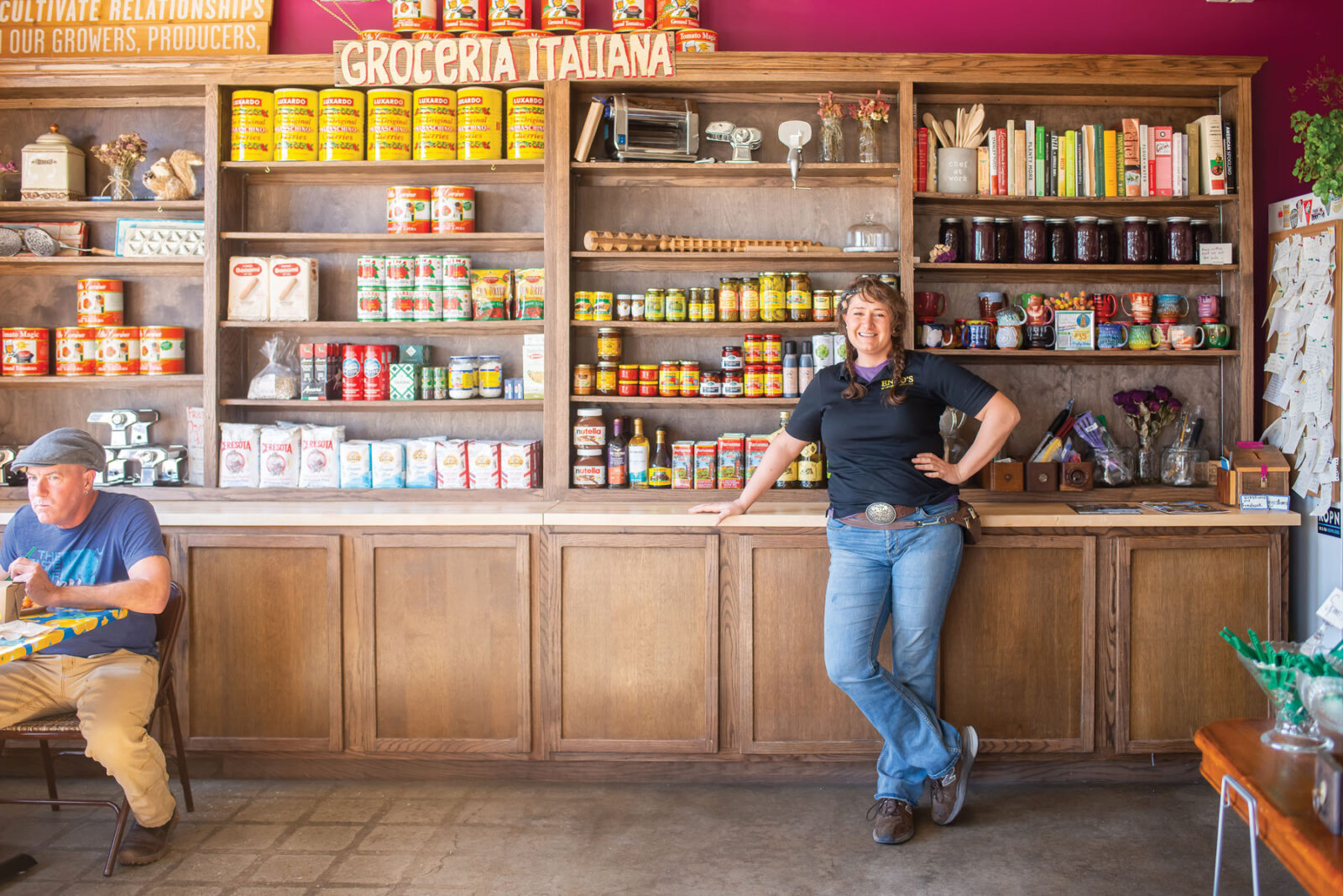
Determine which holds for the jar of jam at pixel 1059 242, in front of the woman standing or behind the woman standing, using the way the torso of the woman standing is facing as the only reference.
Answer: behind

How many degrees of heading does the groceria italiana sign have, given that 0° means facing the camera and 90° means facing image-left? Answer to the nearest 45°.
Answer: approximately 0°

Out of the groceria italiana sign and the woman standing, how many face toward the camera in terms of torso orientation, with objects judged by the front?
2

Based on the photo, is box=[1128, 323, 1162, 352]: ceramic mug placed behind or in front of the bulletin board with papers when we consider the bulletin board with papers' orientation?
in front

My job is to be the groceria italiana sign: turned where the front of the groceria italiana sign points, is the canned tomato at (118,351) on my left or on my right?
on my right

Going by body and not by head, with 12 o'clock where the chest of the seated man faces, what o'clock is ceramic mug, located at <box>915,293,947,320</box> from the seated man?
The ceramic mug is roughly at 8 o'clock from the seated man.

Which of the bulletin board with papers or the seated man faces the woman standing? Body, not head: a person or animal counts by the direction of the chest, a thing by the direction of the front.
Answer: the bulletin board with papers

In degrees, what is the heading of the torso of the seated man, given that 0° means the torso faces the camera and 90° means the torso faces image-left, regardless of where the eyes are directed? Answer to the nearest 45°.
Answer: approximately 45°

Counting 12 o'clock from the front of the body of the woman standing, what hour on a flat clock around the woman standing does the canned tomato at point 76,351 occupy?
The canned tomato is roughly at 3 o'clock from the woman standing.

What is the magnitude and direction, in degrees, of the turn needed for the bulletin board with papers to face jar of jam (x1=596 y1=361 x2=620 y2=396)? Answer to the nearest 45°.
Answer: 0° — it already faces it

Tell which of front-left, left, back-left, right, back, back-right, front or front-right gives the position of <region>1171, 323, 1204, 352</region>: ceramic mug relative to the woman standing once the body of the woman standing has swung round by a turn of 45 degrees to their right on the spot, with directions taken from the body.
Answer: back
